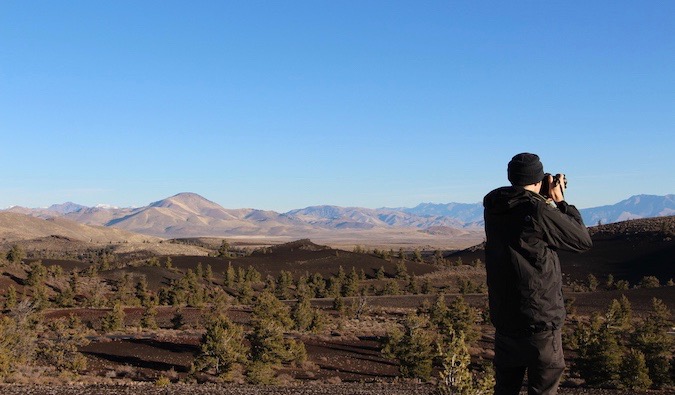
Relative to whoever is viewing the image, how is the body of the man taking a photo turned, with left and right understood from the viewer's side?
facing away from the viewer and to the right of the viewer

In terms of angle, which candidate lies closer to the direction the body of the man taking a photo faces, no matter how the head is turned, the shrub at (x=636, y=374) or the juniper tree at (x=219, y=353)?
the shrub

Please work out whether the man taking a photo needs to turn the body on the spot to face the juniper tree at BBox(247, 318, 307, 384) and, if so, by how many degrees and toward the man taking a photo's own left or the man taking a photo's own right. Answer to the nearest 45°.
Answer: approximately 90° to the man taking a photo's own left

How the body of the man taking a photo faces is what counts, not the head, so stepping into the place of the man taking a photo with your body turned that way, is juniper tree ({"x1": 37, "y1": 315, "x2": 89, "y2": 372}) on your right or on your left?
on your left

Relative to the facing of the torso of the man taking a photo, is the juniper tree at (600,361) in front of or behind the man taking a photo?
in front

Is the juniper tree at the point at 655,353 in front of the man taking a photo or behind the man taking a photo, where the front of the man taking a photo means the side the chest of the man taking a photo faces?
in front

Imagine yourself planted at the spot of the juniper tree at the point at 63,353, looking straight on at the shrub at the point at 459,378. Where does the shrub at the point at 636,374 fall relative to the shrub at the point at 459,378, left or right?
left

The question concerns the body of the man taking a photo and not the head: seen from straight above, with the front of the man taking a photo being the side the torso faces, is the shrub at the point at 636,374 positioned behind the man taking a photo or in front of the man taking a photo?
in front

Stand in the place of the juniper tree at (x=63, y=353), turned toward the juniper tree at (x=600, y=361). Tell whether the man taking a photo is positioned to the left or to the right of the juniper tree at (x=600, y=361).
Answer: right
